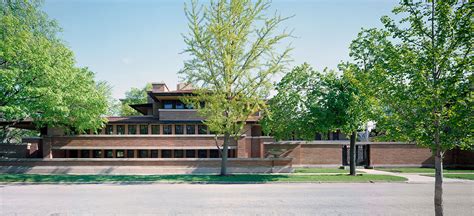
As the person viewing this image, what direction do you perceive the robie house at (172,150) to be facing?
facing the viewer

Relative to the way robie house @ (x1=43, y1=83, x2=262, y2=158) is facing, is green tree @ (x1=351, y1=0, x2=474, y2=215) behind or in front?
in front

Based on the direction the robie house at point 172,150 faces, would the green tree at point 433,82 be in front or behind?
in front
